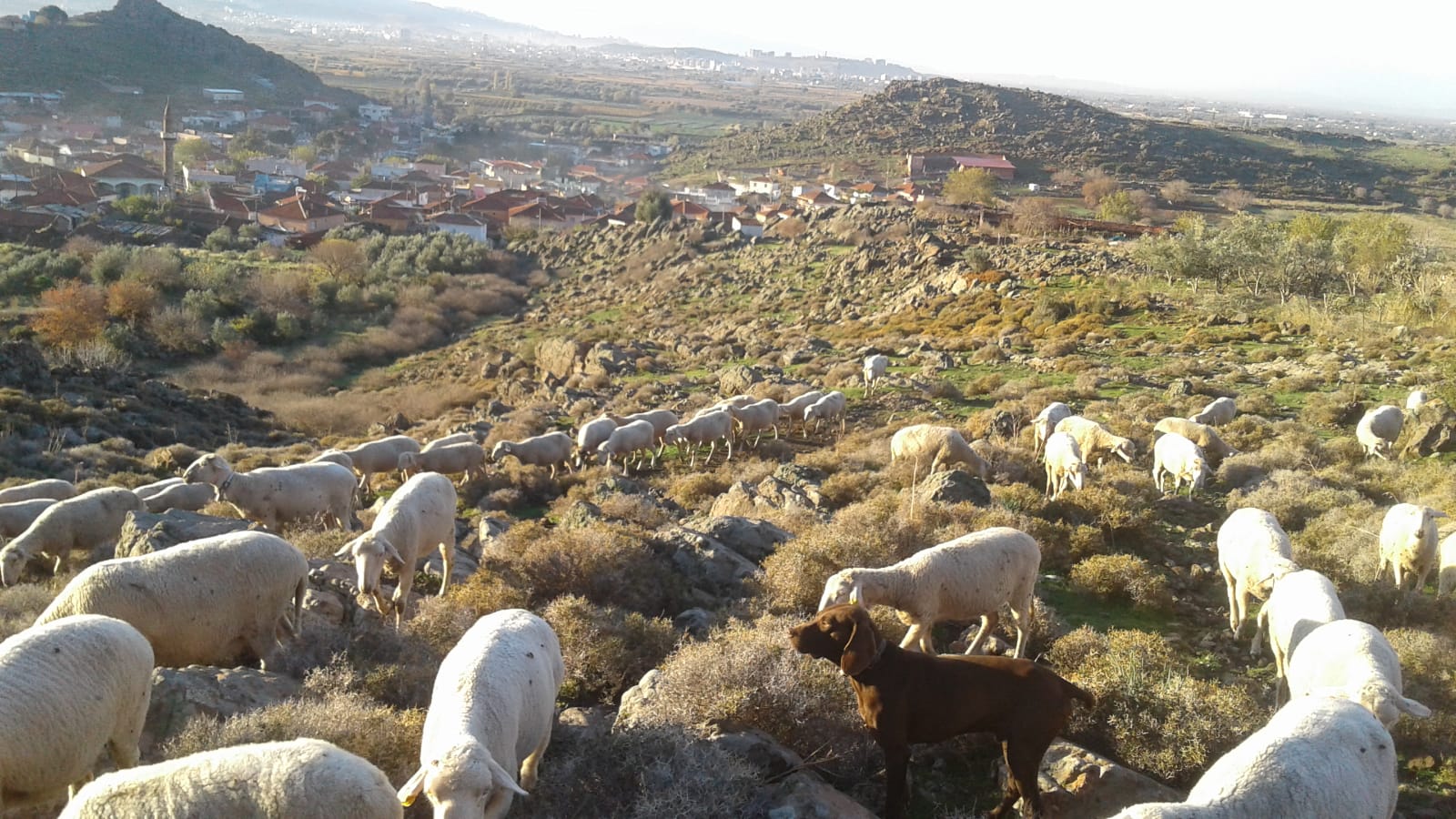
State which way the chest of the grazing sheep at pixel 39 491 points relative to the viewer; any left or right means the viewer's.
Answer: facing to the left of the viewer

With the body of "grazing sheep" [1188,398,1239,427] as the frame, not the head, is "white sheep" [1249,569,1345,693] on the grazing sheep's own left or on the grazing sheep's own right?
on the grazing sheep's own left

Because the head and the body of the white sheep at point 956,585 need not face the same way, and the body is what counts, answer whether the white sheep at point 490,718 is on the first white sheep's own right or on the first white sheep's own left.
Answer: on the first white sheep's own left

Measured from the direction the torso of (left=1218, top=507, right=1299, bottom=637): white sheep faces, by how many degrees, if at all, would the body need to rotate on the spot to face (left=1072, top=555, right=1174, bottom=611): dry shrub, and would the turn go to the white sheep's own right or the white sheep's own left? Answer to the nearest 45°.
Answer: approximately 135° to the white sheep's own right

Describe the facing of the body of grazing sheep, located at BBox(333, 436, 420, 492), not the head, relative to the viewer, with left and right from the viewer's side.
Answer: facing to the left of the viewer

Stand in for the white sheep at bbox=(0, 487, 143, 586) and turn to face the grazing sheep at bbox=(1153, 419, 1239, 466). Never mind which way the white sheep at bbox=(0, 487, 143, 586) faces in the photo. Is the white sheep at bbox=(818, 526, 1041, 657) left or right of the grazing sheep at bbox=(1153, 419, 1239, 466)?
right

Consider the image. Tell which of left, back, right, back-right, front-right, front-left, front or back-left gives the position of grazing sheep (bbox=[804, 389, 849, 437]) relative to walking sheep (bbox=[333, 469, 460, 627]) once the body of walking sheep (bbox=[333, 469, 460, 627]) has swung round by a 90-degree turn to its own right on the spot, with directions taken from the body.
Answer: right

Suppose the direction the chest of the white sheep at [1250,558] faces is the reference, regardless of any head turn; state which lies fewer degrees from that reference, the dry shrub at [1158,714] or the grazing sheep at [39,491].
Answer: the dry shrub

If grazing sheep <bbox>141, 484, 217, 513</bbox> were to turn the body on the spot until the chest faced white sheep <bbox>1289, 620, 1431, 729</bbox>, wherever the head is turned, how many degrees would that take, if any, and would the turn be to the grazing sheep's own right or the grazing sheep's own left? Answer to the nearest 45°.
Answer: approximately 135° to the grazing sheep's own left
